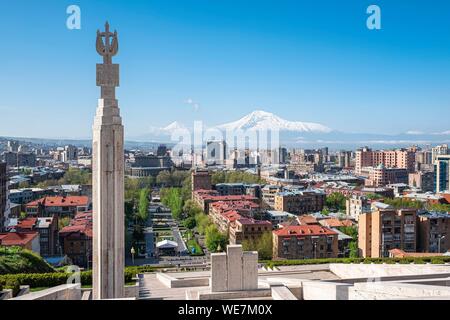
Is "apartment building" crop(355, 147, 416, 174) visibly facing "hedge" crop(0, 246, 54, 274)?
yes

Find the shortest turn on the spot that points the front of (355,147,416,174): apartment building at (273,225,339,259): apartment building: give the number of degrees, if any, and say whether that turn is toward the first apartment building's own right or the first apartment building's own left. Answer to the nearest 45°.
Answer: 0° — it already faces it

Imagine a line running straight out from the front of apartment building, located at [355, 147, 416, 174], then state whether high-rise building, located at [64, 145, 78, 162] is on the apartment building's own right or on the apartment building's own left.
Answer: on the apartment building's own right

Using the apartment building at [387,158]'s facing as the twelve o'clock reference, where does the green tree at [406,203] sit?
The green tree is roughly at 12 o'clock from the apartment building.

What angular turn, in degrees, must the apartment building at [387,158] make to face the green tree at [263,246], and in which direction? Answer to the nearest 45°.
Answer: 0° — it already faces it

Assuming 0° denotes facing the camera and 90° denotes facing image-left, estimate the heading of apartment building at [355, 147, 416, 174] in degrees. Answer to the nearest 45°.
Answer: approximately 0°

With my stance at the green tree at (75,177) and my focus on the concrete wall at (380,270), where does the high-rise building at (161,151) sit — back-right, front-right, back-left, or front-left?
back-left

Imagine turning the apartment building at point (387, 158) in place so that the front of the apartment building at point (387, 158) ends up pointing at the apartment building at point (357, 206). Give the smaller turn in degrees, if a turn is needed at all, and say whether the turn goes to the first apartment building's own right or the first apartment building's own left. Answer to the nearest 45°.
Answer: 0° — it already faces it
